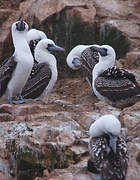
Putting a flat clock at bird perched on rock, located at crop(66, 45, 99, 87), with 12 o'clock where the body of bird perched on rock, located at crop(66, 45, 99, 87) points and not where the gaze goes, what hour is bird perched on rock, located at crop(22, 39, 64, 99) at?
bird perched on rock, located at crop(22, 39, 64, 99) is roughly at 10 o'clock from bird perched on rock, located at crop(66, 45, 99, 87).

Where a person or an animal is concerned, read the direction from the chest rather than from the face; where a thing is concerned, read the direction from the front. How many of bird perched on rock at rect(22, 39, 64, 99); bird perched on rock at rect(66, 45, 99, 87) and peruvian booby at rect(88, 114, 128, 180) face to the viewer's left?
1

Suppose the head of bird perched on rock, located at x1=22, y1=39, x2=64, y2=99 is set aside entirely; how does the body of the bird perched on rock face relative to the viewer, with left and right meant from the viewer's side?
facing to the right of the viewer

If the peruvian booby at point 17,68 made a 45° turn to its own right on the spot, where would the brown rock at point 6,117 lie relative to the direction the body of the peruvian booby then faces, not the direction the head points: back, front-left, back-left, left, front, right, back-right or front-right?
front

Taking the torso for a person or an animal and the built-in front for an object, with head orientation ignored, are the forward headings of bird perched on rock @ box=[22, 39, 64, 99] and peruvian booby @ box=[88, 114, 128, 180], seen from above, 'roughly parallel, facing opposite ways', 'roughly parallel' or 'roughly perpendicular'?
roughly perpendicular

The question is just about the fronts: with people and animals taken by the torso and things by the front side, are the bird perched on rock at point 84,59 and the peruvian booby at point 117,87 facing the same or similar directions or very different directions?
same or similar directions

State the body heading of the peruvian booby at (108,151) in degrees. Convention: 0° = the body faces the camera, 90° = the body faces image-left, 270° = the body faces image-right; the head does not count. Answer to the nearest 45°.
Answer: approximately 180°

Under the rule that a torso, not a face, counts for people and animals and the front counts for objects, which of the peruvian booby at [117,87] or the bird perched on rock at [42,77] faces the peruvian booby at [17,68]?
the peruvian booby at [117,87]

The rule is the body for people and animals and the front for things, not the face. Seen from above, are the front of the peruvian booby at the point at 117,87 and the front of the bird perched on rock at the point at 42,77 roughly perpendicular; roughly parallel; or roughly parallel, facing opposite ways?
roughly parallel, facing opposite ways

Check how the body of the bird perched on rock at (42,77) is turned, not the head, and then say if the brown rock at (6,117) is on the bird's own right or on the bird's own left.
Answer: on the bird's own right

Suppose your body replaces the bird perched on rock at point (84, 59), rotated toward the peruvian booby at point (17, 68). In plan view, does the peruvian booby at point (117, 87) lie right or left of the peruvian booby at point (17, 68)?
left

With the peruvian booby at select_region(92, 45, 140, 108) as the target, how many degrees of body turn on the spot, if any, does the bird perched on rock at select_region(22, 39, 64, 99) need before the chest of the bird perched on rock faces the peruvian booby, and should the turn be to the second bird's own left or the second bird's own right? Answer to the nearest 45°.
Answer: approximately 45° to the second bird's own right

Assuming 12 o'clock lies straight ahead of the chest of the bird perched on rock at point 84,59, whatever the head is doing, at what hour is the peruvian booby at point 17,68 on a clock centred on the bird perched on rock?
The peruvian booby is roughly at 10 o'clock from the bird perched on rock.

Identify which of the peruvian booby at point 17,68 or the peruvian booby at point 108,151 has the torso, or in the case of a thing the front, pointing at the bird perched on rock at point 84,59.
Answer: the peruvian booby at point 108,151
